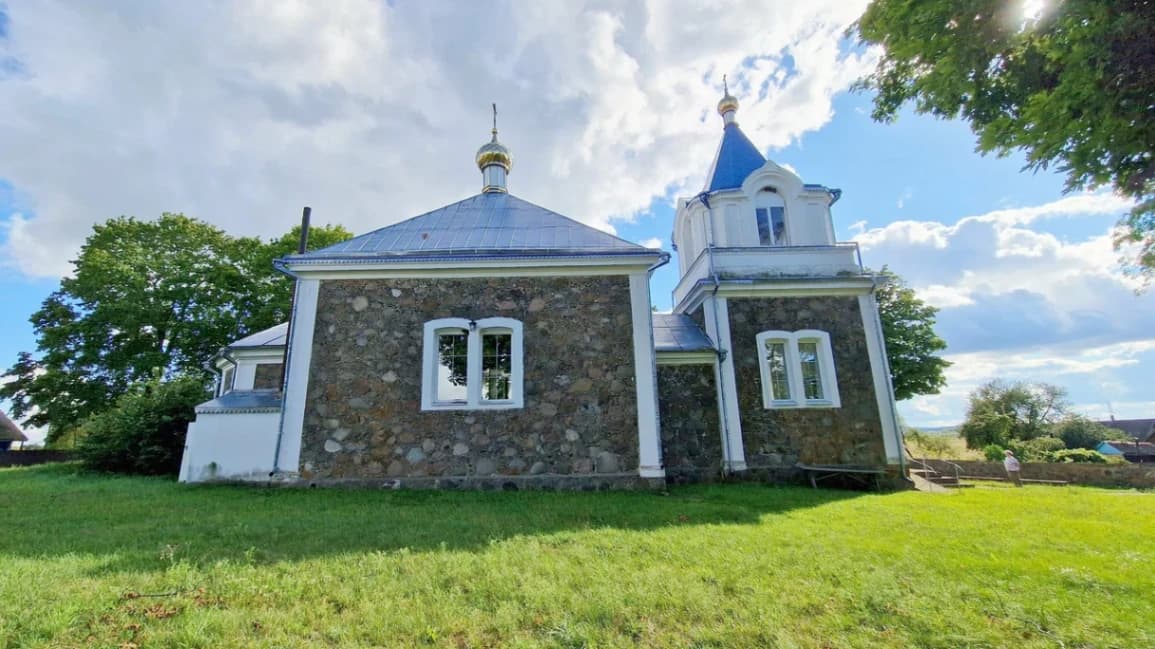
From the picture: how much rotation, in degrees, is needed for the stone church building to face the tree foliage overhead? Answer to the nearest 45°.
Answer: approximately 45° to its right

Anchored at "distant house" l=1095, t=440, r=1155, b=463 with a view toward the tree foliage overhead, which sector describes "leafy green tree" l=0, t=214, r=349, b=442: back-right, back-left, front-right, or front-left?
front-right

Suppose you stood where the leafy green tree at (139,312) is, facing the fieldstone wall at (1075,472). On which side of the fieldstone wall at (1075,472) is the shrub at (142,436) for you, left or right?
right

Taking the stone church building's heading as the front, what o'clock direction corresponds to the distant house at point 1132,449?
The distant house is roughly at 11 o'clock from the stone church building.

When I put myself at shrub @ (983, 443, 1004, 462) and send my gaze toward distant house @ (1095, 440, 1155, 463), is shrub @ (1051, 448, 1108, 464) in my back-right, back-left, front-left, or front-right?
front-right

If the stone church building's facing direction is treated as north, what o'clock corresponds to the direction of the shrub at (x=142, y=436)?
The shrub is roughly at 7 o'clock from the stone church building.

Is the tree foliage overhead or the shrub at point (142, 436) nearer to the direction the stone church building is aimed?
the tree foliage overhead

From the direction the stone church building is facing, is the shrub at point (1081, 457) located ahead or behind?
ahead

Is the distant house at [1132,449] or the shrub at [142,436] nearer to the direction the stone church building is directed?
the distant house

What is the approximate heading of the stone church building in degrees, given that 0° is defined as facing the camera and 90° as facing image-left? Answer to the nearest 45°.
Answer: approximately 270°

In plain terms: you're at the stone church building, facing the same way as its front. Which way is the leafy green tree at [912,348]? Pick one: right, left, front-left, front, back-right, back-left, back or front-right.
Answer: front-left

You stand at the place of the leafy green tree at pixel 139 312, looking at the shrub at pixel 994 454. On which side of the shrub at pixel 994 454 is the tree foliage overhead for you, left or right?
right

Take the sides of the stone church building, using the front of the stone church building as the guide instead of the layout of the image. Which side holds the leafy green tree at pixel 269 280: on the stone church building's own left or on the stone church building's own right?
on the stone church building's own left

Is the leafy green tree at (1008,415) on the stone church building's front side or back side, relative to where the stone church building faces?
on the front side

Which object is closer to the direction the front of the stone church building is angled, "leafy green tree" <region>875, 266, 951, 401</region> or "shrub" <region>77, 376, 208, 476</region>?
the leafy green tree

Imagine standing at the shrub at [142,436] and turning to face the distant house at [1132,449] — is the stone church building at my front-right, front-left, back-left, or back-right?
front-right

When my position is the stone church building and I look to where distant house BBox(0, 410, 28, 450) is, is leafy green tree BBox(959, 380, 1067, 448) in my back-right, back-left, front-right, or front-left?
back-right
